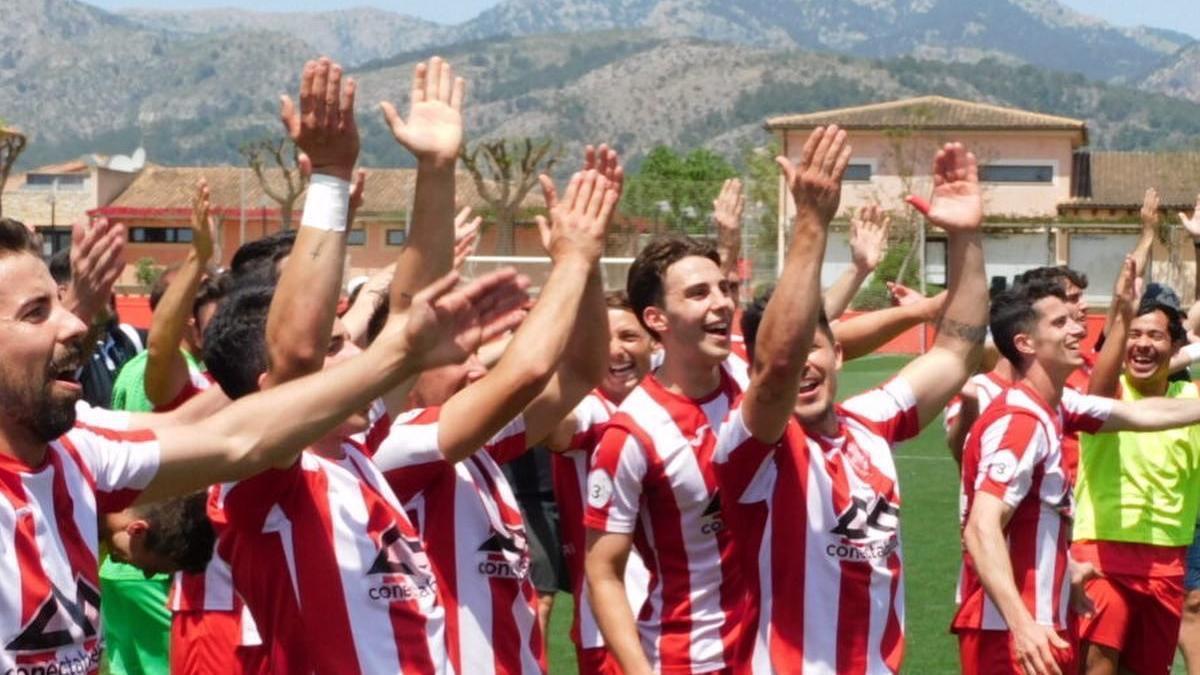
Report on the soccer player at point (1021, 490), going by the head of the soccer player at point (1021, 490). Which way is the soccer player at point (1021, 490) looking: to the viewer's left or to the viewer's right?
to the viewer's right

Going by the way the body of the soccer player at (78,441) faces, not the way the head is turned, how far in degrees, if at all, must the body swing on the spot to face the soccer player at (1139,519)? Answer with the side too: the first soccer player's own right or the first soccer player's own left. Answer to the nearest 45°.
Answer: approximately 90° to the first soccer player's own left

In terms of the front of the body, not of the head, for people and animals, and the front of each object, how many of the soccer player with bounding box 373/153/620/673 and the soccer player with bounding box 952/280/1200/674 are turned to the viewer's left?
0

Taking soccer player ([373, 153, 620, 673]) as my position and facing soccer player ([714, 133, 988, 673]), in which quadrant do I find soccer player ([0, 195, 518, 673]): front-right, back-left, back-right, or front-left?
back-right

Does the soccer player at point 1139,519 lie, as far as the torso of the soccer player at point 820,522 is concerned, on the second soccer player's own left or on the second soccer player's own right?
on the second soccer player's own left
